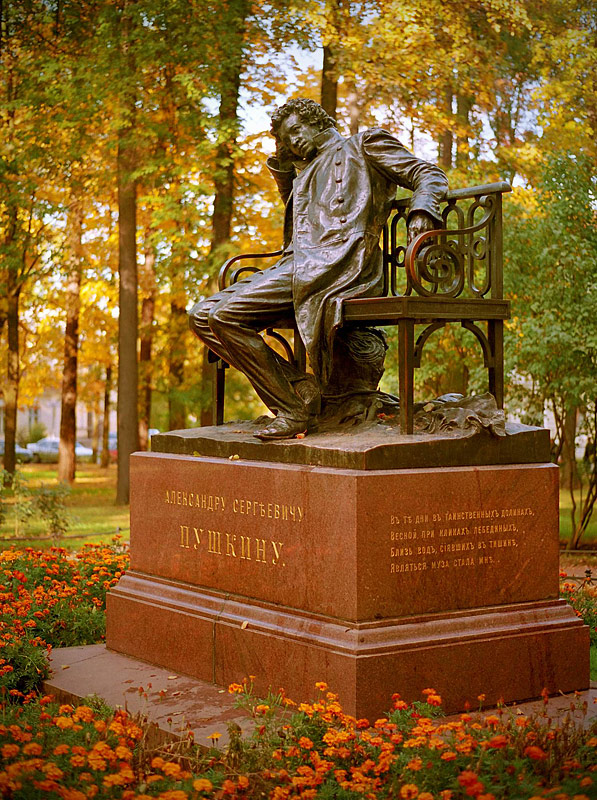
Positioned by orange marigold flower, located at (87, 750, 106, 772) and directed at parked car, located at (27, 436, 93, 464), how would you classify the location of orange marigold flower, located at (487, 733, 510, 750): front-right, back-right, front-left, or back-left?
back-right

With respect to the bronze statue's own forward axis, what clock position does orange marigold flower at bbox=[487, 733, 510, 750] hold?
The orange marigold flower is roughly at 10 o'clock from the bronze statue.

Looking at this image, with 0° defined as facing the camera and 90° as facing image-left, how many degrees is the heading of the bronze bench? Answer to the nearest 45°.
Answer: approximately 45°

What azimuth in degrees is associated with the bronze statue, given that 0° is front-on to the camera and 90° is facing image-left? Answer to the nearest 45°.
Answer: approximately 45°
